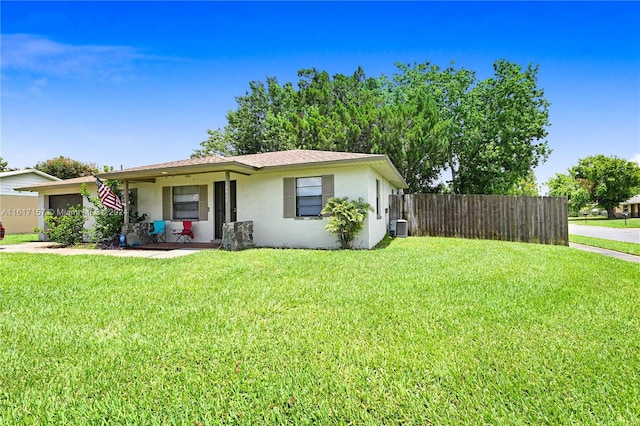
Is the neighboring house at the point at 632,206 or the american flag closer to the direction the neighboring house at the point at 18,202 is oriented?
the american flag

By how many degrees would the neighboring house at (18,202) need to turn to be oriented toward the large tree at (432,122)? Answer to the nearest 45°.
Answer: approximately 45° to its left

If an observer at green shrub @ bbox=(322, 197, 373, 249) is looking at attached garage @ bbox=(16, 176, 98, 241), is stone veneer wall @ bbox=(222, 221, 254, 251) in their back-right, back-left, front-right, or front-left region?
front-left

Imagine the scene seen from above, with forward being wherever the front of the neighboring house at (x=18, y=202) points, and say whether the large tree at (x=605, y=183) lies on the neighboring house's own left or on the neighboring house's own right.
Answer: on the neighboring house's own left

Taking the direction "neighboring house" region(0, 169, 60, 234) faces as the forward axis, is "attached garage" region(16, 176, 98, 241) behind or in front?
in front

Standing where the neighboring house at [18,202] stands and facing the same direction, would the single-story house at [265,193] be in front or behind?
in front

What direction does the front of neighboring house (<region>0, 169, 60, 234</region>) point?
toward the camera

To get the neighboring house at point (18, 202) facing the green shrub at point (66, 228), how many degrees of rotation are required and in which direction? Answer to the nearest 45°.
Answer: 0° — it already faces it

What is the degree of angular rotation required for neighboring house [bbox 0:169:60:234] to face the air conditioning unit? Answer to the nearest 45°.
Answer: approximately 45° to its left

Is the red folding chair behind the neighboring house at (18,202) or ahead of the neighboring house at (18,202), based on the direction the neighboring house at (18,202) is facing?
ahead

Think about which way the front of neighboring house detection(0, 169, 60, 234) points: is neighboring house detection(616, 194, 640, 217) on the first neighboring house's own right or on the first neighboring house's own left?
on the first neighboring house's own left
